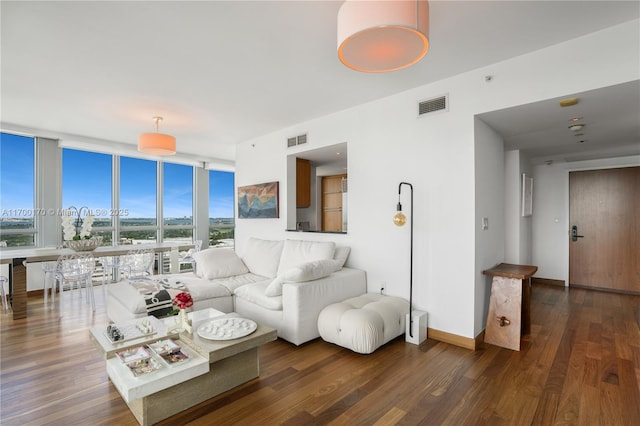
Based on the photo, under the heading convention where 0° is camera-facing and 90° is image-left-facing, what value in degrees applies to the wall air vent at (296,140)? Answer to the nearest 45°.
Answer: approximately 45°

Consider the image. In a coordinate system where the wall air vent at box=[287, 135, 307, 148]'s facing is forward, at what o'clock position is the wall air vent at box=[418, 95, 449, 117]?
the wall air vent at box=[418, 95, 449, 117] is roughly at 9 o'clock from the wall air vent at box=[287, 135, 307, 148].

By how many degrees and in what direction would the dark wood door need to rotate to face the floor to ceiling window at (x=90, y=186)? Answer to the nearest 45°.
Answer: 0° — it already faces it

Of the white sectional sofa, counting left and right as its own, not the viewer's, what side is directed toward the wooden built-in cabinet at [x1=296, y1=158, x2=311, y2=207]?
back

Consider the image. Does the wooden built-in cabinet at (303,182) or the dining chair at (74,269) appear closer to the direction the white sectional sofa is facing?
the dining chair

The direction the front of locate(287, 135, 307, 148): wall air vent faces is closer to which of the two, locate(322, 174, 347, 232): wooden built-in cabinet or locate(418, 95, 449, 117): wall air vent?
the wall air vent

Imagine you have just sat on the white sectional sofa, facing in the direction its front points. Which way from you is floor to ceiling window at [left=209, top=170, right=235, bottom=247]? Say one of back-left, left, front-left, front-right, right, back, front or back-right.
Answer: back-right

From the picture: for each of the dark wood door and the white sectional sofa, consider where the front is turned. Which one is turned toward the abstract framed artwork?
the dark wood door
